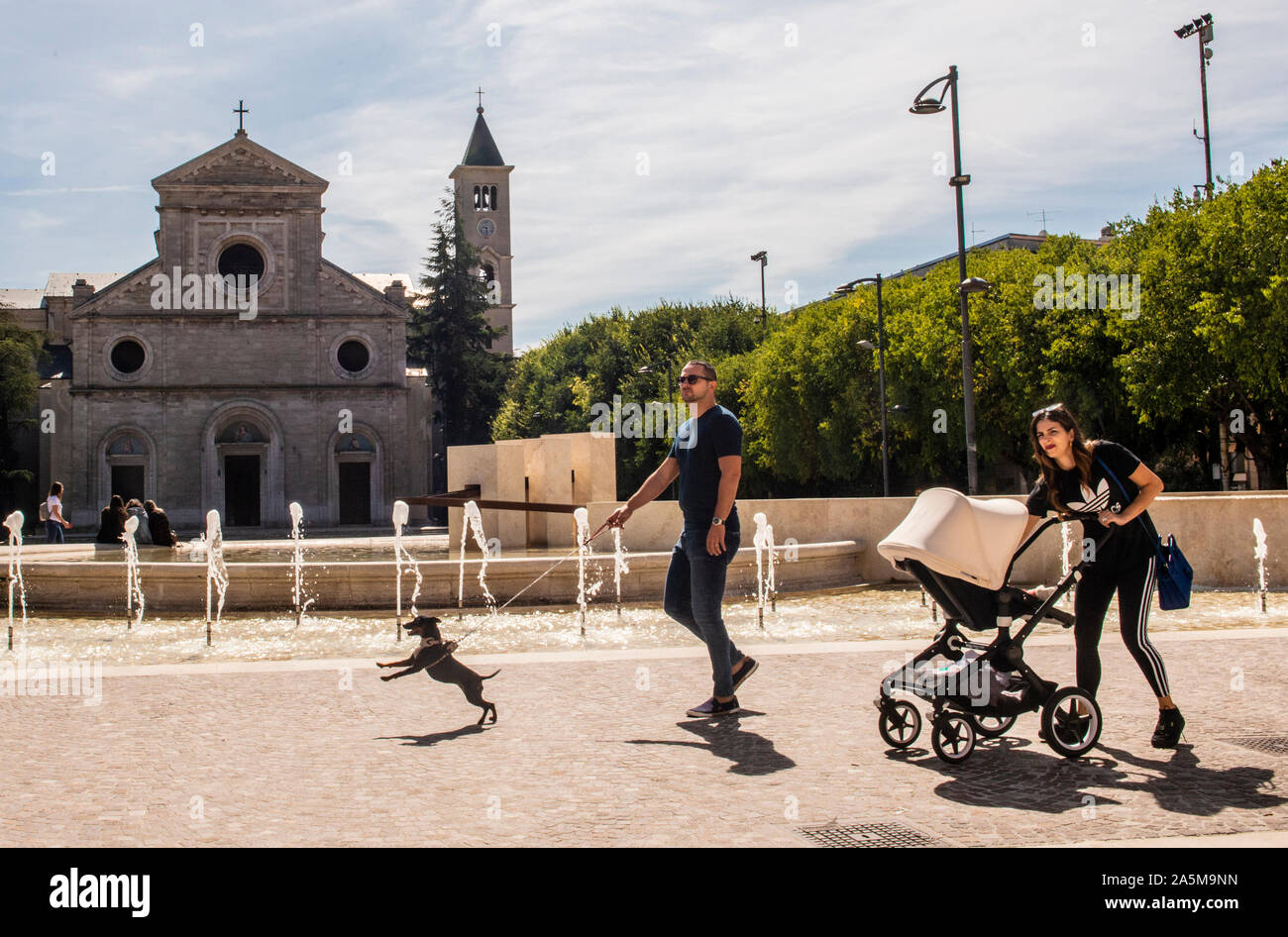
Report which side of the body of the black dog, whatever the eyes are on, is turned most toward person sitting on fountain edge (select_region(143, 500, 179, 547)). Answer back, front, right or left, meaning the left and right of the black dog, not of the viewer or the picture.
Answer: right

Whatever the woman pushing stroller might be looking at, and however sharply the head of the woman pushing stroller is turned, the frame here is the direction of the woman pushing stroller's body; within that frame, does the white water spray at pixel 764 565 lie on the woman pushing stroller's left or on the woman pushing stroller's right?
on the woman pushing stroller's right

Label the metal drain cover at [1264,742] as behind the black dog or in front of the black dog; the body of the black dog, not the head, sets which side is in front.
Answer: behind

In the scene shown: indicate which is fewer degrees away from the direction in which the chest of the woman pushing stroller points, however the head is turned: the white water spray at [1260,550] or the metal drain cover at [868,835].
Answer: the metal drain cover

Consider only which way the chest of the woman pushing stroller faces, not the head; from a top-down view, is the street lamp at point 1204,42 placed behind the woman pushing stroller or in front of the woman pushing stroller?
behind

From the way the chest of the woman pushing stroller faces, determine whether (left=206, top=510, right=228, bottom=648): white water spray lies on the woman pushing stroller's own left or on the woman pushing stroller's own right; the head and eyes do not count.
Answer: on the woman pushing stroller's own right

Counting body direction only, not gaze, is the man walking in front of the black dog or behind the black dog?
behind

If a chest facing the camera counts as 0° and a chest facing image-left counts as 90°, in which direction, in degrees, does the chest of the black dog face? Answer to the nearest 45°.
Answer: approximately 90°

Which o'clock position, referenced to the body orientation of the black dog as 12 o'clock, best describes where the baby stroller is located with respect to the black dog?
The baby stroller is roughly at 7 o'clock from the black dog.
